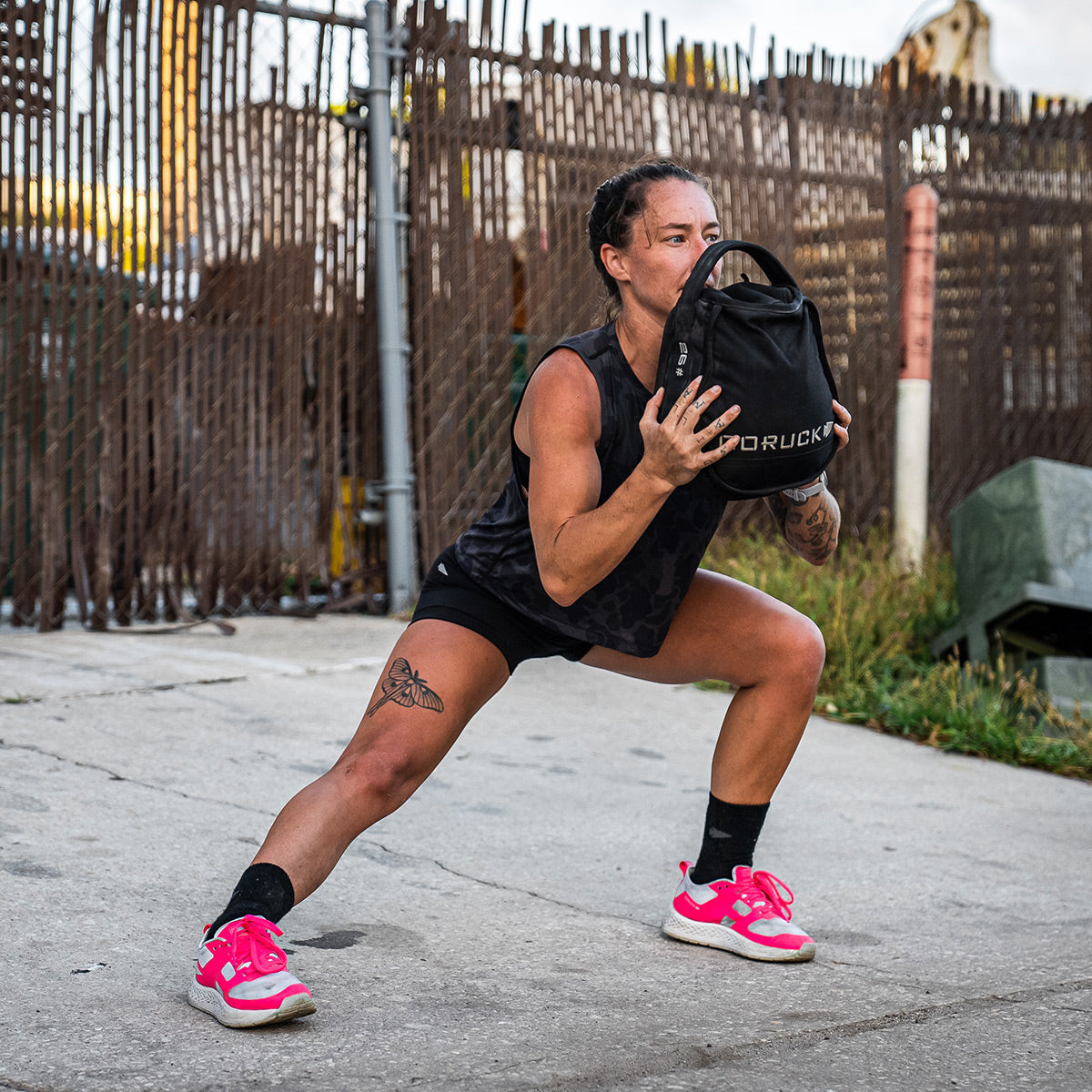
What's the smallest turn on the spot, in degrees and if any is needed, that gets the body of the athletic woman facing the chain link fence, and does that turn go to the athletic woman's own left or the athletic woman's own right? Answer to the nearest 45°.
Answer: approximately 135° to the athletic woman's own left

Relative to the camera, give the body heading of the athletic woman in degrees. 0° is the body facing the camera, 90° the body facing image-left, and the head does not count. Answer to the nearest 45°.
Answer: approximately 315°

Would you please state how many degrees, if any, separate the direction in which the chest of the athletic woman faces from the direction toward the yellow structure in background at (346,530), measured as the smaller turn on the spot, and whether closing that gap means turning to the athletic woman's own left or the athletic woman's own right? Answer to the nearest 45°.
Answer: approximately 135° to the athletic woman's own left

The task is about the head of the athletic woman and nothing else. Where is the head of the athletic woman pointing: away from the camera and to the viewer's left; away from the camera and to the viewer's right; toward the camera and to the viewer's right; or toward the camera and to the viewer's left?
toward the camera and to the viewer's right

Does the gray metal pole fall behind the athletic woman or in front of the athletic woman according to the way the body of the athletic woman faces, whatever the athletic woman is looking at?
behind

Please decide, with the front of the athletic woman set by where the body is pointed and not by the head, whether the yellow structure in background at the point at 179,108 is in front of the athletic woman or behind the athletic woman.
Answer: behind

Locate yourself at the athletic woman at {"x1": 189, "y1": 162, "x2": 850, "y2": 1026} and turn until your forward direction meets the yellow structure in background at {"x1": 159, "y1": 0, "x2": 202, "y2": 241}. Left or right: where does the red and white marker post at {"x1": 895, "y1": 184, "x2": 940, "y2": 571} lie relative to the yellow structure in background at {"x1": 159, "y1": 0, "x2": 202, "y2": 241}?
right
